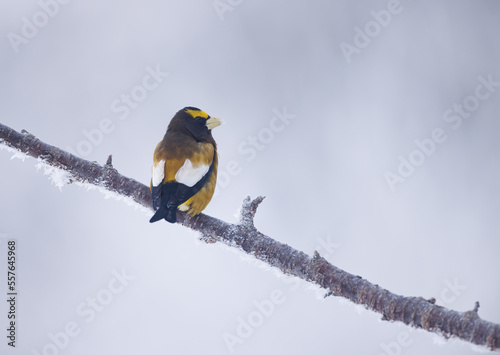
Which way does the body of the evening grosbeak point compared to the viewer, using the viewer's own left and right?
facing away from the viewer and to the right of the viewer
